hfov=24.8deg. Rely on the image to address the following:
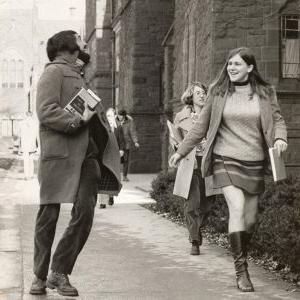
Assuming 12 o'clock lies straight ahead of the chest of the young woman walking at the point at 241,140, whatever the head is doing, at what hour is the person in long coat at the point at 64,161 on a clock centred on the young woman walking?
The person in long coat is roughly at 2 o'clock from the young woman walking.

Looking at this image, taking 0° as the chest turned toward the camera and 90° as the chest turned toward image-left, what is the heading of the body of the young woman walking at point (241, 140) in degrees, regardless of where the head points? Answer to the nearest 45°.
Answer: approximately 0°

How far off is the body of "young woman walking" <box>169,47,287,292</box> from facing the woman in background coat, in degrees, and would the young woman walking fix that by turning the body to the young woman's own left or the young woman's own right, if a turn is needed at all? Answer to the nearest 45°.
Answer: approximately 180°

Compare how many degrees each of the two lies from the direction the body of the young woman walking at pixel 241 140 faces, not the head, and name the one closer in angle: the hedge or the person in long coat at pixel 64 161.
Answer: the person in long coat

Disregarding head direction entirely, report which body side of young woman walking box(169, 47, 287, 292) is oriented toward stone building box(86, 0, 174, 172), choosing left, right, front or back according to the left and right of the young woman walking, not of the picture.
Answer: back

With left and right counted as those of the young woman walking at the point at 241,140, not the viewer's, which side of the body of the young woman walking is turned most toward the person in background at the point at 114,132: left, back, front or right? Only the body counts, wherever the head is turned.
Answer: back
